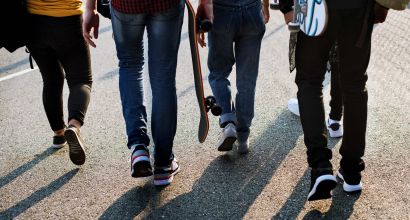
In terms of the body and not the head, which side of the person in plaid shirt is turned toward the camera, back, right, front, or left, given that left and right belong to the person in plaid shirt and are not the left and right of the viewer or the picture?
back
